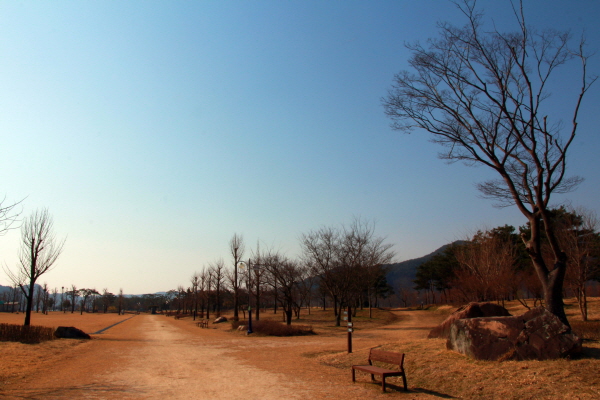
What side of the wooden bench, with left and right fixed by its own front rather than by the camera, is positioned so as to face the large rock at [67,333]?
right

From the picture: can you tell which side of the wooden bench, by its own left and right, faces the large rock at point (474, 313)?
back

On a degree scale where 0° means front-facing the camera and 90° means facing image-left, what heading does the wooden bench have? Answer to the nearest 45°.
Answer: approximately 45°

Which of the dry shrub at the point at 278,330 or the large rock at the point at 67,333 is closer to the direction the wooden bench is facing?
the large rock

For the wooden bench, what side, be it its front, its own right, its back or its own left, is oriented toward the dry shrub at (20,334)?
right

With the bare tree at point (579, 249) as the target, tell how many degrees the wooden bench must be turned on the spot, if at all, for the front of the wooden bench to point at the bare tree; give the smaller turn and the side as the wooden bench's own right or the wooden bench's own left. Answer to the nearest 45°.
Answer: approximately 180°

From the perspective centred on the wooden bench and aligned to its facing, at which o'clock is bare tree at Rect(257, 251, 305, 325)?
The bare tree is roughly at 4 o'clock from the wooden bench.
